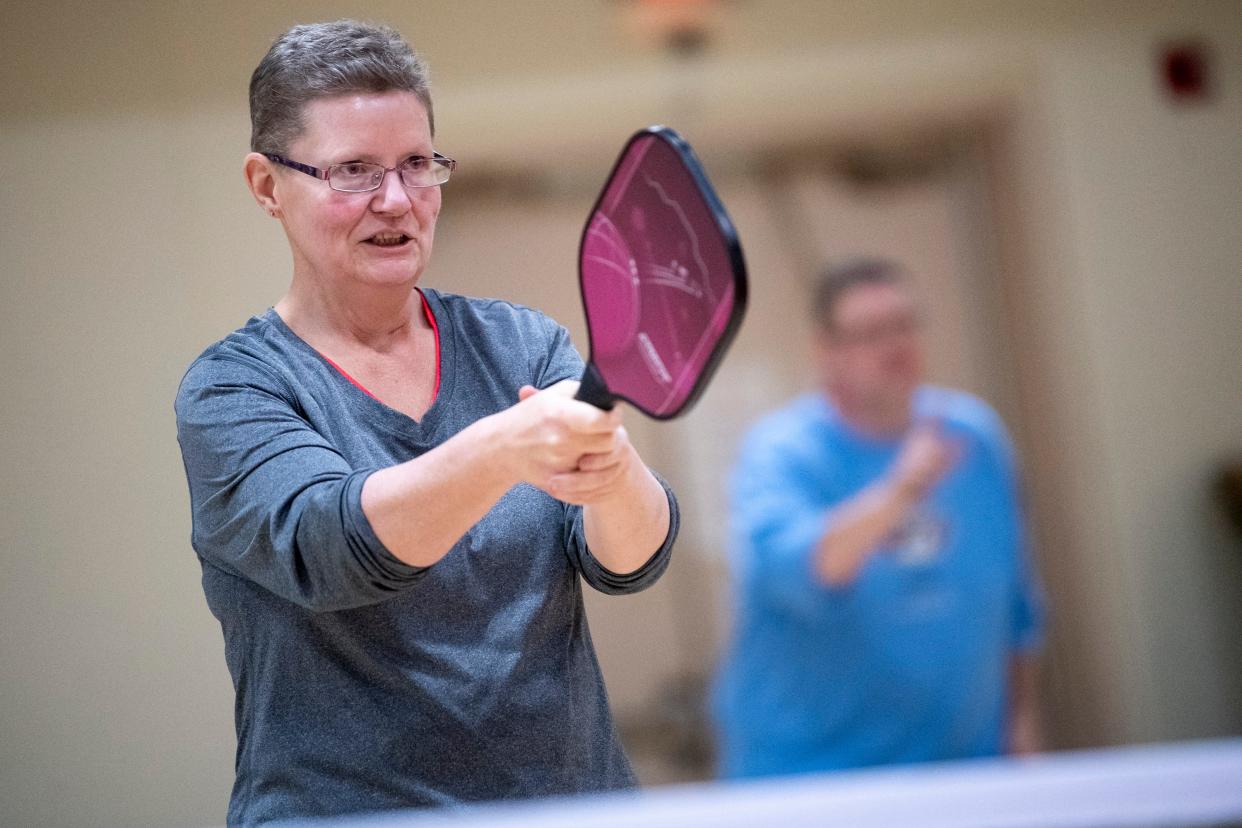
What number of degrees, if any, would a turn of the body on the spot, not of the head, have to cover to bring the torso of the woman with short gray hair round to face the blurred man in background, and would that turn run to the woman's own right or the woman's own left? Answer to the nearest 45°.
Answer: approximately 90° to the woman's own left

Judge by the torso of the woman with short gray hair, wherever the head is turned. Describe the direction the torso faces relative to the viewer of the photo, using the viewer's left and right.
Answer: facing the viewer and to the right of the viewer
